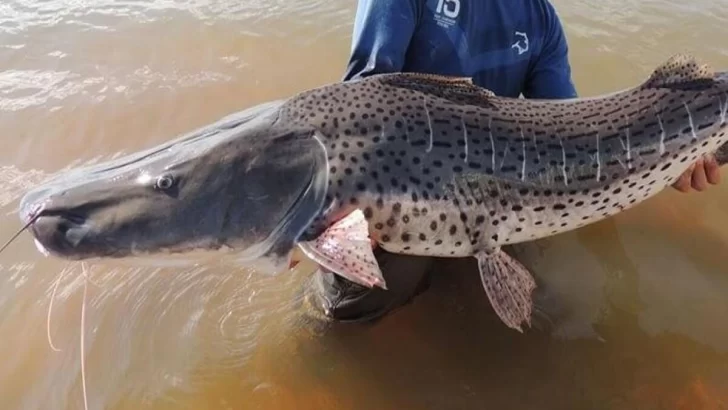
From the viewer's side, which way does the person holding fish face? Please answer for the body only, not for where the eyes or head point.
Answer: toward the camera

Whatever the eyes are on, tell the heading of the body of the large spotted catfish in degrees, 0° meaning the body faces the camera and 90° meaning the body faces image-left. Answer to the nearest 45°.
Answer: approximately 90°
